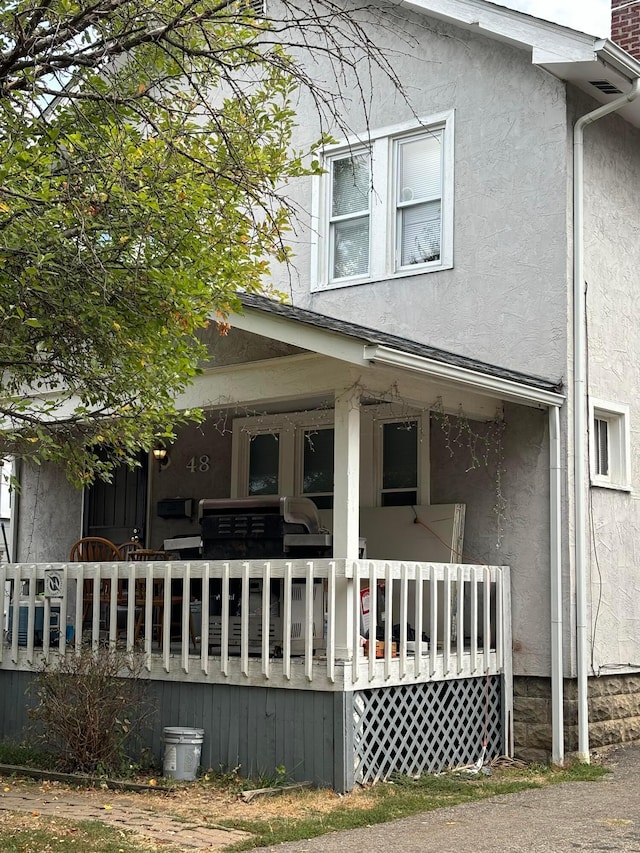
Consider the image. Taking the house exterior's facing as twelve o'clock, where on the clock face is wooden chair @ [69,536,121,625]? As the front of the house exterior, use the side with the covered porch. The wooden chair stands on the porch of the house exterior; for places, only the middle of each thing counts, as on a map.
The wooden chair is roughly at 2 o'clock from the house exterior.

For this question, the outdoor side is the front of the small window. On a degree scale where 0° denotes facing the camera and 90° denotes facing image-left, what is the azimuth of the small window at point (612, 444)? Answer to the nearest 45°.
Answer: approximately 315°

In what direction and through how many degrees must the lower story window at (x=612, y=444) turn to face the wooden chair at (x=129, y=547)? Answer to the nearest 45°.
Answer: approximately 135° to its right

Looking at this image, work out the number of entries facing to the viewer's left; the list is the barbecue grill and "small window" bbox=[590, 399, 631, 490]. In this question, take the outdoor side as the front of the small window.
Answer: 0

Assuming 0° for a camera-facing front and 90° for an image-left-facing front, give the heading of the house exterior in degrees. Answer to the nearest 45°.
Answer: approximately 45°

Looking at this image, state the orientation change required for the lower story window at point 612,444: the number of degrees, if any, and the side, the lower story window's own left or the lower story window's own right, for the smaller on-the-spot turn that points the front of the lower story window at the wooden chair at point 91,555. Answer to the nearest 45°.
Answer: approximately 135° to the lower story window's own right

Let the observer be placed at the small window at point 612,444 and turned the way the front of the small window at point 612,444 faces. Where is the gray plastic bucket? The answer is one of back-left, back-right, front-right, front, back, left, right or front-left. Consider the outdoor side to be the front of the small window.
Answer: right
